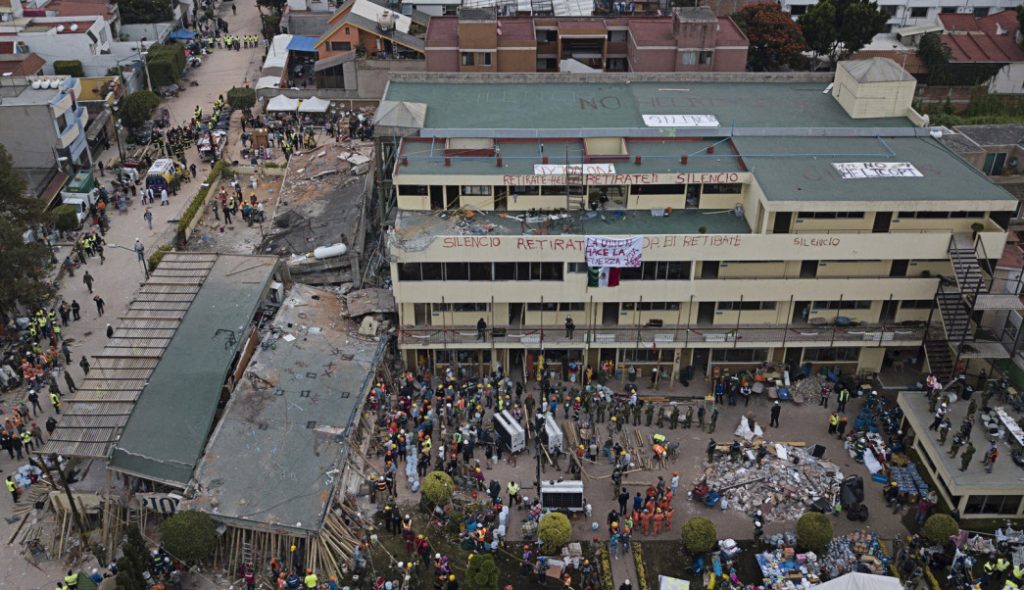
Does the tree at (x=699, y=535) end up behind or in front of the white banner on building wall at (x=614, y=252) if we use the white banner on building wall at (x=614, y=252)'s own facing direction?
in front

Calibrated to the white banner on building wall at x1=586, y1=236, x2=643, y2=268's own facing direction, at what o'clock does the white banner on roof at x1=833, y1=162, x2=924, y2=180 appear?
the white banner on roof at x1=833, y1=162, x2=924, y2=180 is roughly at 8 o'clock from the white banner on building wall at x1=586, y1=236, x2=643, y2=268.

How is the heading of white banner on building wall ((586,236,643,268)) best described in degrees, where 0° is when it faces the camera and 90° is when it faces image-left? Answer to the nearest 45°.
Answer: approximately 0°

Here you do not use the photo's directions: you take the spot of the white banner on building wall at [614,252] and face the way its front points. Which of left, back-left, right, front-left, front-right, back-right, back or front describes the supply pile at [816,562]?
front-left

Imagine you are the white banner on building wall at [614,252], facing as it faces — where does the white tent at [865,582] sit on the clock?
The white tent is roughly at 11 o'clock from the white banner on building wall.

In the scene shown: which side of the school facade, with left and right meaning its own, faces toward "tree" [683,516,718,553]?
front

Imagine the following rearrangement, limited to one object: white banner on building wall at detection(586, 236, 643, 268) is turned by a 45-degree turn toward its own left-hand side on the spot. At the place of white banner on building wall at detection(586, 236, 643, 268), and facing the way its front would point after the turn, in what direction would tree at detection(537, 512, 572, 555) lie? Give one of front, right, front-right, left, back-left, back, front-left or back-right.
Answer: front-right

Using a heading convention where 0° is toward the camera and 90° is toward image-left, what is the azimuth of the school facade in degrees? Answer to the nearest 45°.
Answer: approximately 0°

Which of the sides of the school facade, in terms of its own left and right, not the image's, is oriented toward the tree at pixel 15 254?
right

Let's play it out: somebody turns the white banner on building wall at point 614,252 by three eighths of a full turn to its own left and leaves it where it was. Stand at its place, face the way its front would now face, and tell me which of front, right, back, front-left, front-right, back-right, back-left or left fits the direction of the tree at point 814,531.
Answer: right

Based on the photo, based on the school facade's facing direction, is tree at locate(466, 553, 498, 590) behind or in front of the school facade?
in front

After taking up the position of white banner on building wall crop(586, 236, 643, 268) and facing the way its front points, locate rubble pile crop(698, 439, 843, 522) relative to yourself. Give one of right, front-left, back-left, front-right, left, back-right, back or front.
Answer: front-left
